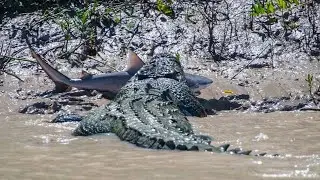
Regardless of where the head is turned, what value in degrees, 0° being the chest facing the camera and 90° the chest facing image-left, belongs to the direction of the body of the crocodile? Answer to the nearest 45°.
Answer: approximately 180°

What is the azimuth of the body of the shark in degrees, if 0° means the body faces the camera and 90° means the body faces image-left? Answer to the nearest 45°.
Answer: approximately 270°
